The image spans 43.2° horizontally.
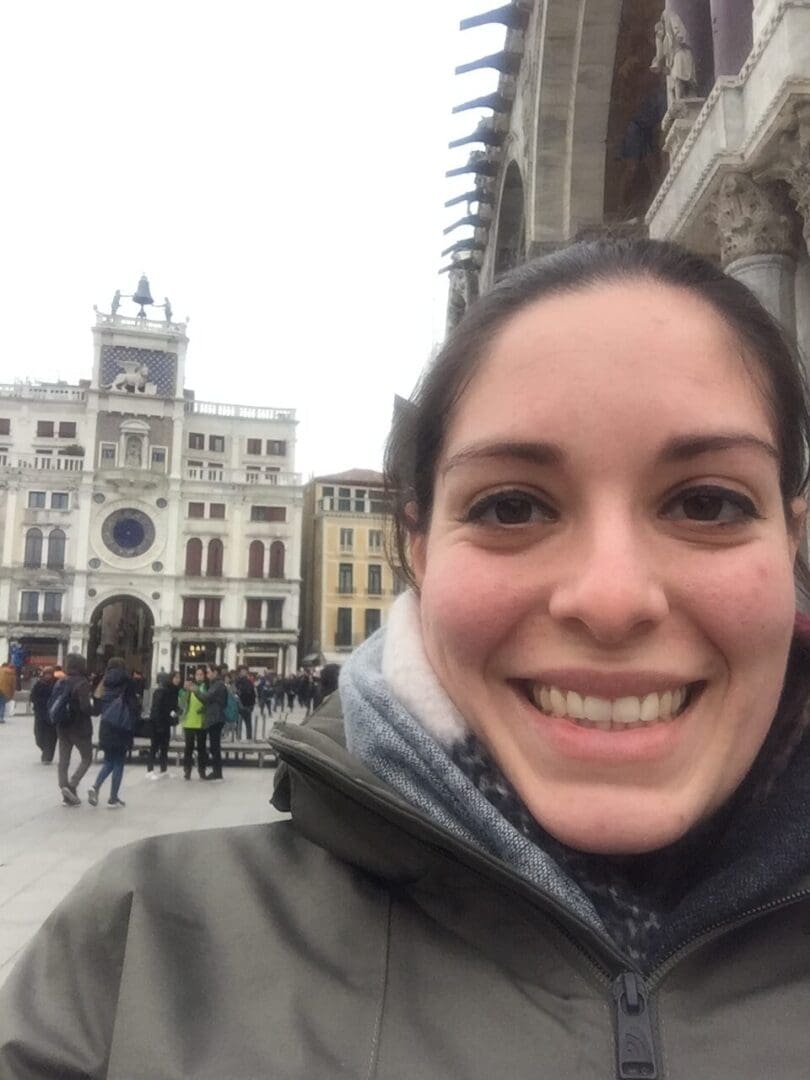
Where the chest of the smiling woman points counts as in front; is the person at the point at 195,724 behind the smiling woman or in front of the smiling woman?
behind

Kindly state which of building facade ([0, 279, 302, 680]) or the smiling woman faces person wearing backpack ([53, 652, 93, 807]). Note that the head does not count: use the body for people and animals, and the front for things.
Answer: the building facade

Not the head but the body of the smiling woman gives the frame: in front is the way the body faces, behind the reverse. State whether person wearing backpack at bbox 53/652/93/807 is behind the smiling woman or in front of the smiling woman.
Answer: behind

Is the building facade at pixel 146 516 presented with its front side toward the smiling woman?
yes

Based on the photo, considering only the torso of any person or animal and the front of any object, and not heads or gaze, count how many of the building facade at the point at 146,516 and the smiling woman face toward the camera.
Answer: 2

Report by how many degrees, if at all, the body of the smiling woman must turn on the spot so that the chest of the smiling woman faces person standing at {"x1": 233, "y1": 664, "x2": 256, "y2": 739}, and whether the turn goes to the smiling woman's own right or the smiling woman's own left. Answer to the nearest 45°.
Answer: approximately 180°

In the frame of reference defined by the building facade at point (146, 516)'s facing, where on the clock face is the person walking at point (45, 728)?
The person walking is roughly at 12 o'clock from the building facade.

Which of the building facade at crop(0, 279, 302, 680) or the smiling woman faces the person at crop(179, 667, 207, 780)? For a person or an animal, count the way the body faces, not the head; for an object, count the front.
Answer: the building facade

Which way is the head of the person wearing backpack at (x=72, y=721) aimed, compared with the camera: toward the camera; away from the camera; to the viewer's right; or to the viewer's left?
away from the camera

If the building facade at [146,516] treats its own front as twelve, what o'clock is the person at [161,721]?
The person is roughly at 12 o'clock from the building facade.
